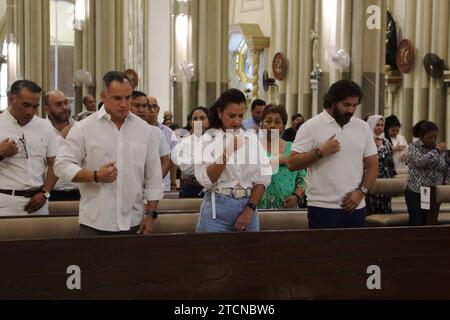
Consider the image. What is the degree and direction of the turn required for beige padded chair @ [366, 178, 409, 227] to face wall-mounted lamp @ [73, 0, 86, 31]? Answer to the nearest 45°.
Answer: approximately 135° to its right

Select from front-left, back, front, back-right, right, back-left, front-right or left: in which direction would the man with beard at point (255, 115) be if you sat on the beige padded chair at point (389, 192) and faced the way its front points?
right

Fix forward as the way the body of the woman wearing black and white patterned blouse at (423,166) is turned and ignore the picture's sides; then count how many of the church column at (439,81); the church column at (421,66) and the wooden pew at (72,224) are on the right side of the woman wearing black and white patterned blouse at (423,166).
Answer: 1

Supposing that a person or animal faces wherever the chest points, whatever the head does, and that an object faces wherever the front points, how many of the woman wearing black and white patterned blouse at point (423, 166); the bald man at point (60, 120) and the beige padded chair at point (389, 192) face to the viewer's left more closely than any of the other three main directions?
0

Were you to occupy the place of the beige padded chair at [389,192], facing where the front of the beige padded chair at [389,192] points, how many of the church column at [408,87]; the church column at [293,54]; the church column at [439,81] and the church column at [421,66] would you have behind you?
4

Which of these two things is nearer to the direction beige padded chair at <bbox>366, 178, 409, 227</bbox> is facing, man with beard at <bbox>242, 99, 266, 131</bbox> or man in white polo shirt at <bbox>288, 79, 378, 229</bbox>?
the man in white polo shirt

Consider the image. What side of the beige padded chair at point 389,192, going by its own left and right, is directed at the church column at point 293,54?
back

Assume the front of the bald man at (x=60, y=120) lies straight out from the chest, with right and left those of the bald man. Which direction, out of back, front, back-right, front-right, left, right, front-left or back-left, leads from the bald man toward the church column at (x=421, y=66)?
left

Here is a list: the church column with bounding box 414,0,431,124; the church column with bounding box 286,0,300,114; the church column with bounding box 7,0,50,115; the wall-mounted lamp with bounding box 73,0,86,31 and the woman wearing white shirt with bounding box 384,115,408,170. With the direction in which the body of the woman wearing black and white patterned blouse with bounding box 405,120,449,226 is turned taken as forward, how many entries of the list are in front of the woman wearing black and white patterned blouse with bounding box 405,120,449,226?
0

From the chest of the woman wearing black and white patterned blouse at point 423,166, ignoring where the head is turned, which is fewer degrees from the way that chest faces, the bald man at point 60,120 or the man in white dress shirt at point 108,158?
the man in white dress shirt

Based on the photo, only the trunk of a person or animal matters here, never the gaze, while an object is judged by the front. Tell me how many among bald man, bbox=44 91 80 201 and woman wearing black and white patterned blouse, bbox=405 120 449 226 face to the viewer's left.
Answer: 0

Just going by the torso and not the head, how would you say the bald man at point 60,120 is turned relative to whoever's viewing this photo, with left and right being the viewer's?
facing the viewer and to the right of the viewer

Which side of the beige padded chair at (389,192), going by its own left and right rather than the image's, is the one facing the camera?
front

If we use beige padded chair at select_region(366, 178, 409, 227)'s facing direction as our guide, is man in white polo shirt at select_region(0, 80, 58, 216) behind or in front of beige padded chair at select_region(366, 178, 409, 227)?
in front

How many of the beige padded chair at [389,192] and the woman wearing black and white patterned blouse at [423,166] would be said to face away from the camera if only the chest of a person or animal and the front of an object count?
0

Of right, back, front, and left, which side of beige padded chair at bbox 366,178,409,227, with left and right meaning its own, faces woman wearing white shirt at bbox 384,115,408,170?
back

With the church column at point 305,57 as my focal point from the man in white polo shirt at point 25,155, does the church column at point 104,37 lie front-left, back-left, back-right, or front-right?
front-left

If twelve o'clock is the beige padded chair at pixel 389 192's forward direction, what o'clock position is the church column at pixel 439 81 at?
The church column is roughly at 6 o'clock from the beige padded chair.
